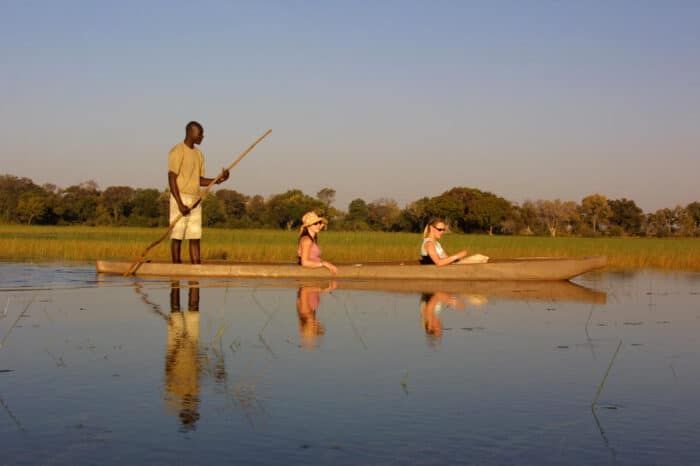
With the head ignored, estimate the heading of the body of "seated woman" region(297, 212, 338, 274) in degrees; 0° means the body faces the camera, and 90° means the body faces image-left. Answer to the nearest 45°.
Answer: approximately 270°

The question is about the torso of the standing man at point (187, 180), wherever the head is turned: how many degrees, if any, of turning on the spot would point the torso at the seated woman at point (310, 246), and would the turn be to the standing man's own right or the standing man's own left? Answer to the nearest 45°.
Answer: approximately 45° to the standing man's own left

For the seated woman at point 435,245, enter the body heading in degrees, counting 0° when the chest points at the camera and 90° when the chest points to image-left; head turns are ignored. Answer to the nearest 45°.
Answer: approximately 270°

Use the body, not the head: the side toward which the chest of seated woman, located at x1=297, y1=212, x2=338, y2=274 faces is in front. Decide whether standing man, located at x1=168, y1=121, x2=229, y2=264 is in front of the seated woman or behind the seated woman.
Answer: behind

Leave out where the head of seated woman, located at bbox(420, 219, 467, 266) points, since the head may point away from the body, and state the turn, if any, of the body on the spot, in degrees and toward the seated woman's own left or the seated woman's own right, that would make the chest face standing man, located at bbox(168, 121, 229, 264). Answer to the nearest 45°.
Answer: approximately 180°

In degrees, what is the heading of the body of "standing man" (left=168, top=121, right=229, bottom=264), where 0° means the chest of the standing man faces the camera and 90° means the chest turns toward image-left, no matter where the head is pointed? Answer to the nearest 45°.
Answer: approximately 315°

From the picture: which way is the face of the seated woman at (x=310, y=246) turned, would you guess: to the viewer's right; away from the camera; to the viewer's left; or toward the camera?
to the viewer's right

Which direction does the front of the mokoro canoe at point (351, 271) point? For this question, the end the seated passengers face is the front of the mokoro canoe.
to the viewer's right
